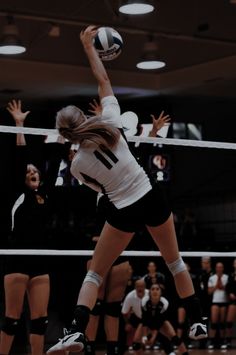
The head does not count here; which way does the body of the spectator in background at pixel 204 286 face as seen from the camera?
toward the camera

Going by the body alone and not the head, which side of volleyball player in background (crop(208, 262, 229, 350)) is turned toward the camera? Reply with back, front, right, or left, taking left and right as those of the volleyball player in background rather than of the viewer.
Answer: front

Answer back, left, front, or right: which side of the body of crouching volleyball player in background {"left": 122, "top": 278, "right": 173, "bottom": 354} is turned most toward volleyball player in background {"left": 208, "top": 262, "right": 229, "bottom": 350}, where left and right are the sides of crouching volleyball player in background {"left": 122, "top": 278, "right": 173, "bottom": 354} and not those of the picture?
left

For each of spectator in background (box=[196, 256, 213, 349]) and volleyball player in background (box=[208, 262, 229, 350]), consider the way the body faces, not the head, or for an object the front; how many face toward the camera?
2

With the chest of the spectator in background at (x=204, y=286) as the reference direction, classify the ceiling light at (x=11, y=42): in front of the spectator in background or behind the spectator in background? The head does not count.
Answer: in front

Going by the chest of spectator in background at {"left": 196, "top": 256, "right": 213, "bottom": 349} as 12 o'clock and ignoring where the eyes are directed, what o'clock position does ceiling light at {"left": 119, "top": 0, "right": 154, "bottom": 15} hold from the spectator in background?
The ceiling light is roughly at 12 o'clock from the spectator in background.

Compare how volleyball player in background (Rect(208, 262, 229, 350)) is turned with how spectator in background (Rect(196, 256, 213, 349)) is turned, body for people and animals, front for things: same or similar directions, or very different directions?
same or similar directions
